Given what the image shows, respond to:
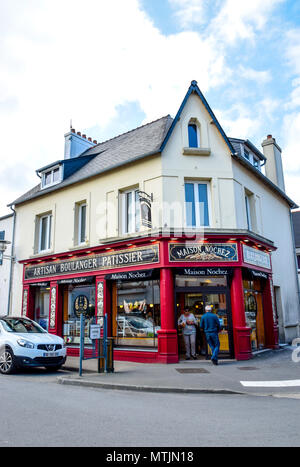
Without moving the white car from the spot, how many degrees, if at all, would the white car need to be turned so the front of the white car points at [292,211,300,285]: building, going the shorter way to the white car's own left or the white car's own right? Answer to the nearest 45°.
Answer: approximately 90° to the white car's own left

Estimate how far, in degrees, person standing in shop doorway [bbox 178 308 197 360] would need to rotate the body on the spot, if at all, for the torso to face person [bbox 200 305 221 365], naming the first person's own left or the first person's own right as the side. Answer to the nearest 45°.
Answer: approximately 45° to the first person's own left

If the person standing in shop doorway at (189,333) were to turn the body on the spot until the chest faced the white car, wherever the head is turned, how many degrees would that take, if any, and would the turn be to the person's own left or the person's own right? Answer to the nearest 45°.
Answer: approximately 45° to the person's own right

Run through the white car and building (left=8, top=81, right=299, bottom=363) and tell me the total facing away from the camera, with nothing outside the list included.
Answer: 0

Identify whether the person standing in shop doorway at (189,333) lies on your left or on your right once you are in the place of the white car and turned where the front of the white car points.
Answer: on your left

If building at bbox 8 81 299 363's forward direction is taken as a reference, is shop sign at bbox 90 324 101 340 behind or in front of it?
in front

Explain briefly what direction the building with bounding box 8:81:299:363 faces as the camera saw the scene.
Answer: facing the viewer

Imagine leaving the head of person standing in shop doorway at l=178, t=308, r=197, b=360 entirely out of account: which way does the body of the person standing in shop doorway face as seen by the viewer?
toward the camera

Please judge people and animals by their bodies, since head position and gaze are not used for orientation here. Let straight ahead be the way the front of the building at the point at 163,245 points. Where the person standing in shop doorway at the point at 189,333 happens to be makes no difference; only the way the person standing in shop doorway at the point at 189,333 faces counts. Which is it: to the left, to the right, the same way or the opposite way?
the same way

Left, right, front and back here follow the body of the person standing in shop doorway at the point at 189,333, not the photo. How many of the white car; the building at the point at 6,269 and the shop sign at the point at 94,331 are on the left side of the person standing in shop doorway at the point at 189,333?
0

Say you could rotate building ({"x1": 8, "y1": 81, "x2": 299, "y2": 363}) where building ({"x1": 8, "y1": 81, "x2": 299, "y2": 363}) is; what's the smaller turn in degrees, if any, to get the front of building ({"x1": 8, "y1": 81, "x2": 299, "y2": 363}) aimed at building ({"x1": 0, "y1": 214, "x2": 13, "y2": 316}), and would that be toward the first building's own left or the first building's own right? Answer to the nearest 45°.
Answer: approximately 135° to the first building's own right

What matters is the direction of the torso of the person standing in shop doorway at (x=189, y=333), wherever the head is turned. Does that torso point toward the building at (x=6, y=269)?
no

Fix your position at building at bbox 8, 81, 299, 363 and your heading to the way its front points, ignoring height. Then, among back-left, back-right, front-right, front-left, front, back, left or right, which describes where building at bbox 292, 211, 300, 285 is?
back-left
